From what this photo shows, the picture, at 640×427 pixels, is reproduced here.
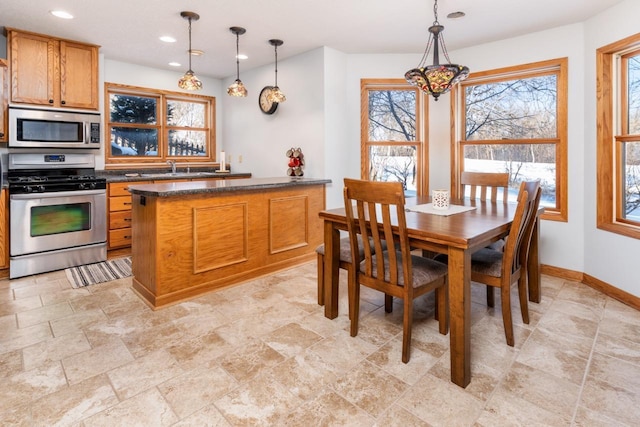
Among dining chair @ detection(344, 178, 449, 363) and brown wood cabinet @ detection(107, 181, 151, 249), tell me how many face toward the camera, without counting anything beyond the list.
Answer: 1

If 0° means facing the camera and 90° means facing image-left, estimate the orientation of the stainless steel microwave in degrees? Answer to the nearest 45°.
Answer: approximately 0°

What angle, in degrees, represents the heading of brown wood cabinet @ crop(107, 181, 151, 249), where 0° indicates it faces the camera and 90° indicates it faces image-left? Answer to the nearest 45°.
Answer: approximately 0°

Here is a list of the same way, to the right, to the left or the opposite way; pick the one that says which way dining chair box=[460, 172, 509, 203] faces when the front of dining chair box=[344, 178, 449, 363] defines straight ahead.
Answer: the opposite way
